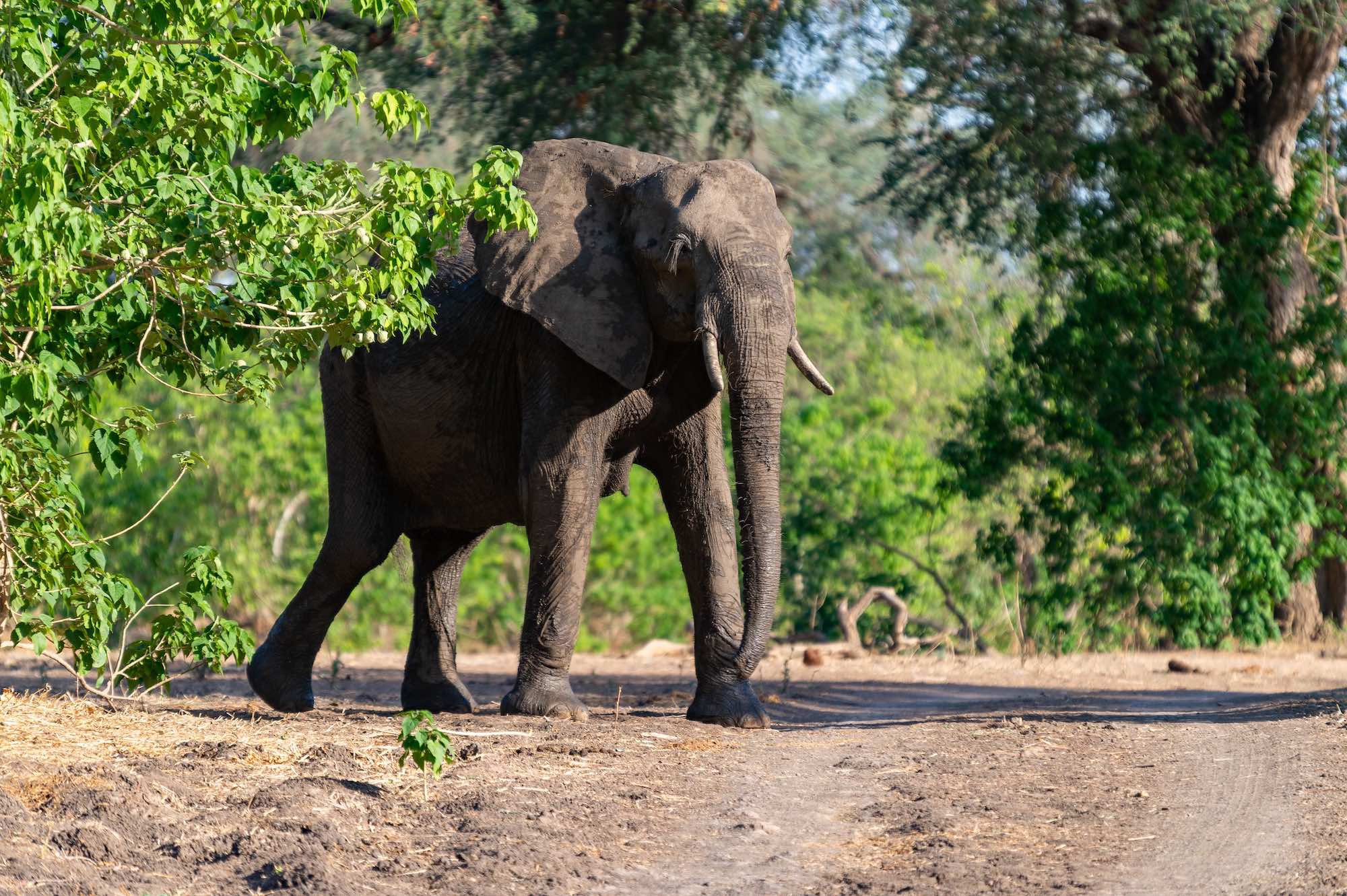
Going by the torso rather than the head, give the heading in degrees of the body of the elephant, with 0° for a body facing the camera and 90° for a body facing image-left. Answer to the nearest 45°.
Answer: approximately 315°

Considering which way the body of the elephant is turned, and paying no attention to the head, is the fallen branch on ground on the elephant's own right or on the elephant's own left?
on the elephant's own left

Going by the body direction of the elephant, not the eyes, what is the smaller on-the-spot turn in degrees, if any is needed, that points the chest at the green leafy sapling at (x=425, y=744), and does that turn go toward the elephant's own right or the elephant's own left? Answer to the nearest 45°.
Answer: approximately 45° to the elephant's own right
